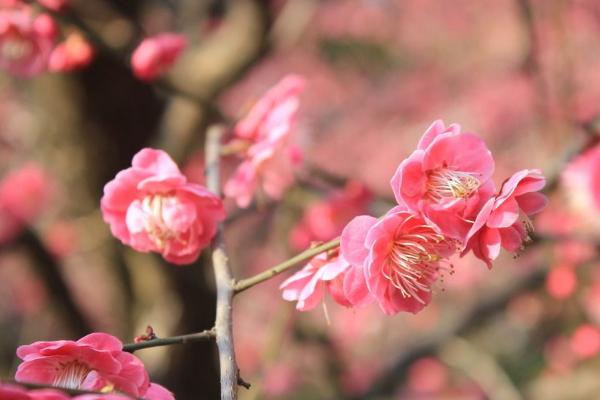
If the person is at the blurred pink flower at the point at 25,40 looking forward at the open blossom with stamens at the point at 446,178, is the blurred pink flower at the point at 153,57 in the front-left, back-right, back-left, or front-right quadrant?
front-left

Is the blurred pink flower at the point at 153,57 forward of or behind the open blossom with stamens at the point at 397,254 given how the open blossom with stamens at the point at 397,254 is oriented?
behind

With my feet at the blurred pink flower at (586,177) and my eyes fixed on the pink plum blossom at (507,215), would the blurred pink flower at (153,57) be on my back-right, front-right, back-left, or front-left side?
front-right

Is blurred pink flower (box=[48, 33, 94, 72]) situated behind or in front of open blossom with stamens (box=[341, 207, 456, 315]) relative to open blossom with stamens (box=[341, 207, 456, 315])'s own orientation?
behind

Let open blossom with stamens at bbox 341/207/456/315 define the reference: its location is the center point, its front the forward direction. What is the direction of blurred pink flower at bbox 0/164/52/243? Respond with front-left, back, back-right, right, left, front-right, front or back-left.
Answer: back

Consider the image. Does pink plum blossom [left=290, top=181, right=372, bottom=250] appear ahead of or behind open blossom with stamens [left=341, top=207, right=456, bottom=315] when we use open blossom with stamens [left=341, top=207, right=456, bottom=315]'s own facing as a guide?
behind

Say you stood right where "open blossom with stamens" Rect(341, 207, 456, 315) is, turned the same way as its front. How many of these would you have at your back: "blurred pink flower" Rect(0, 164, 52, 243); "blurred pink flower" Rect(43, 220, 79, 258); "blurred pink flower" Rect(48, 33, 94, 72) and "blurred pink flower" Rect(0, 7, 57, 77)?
4

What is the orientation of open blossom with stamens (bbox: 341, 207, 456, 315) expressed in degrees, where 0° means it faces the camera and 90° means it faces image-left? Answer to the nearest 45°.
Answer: approximately 315°
